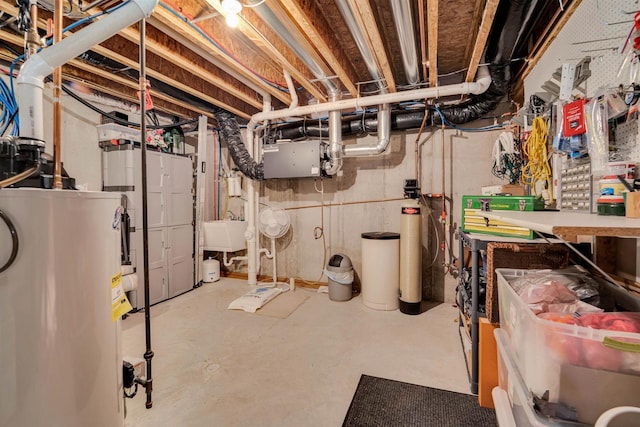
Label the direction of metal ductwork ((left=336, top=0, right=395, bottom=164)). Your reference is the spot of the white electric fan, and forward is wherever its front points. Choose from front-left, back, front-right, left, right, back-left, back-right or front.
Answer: front-left

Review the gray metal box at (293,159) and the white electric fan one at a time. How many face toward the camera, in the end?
2

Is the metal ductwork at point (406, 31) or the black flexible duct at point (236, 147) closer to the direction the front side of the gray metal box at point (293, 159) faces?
the metal ductwork

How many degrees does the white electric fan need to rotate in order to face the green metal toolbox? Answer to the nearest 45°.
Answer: approximately 45° to its left

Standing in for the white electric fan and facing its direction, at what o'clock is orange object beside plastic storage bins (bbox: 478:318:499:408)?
The orange object beside plastic storage bins is roughly at 11 o'clock from the white electric fan.

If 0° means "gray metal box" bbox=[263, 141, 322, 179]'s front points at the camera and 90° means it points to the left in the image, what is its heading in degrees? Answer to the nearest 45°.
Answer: approximately 0°

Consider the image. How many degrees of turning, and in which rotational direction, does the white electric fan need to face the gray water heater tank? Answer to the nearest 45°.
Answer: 0° — it already faces it

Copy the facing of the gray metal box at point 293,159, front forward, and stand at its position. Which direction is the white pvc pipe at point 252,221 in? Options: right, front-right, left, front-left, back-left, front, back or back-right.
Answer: back-right
